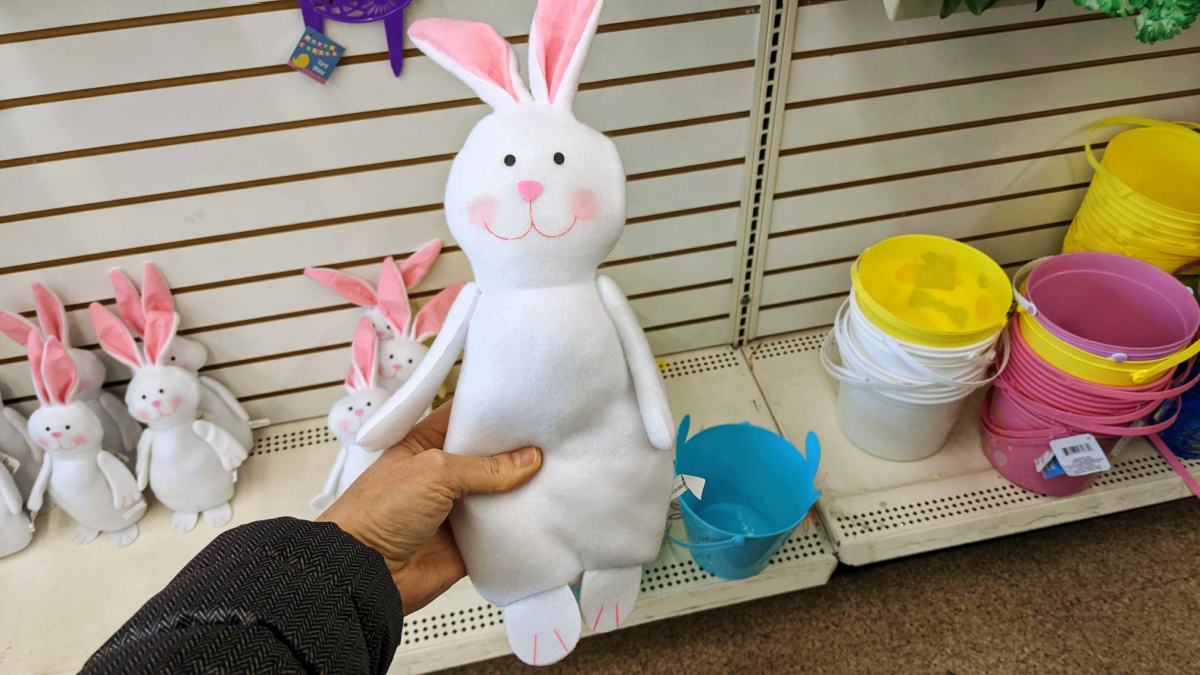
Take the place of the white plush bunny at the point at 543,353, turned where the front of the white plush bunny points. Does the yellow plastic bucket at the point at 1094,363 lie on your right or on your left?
on your left

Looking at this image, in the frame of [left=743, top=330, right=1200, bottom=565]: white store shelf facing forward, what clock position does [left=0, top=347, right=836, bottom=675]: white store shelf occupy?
[left=0, top=347, right=836, bottom=675]: white store shelf is roughly at 2 o'clock from [left=743, top=330, right=1200, bottom=565]: white store shelf.

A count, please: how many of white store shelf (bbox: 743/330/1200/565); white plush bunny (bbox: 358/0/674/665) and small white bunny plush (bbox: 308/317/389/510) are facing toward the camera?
3

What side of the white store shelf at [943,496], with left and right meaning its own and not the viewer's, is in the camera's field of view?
front

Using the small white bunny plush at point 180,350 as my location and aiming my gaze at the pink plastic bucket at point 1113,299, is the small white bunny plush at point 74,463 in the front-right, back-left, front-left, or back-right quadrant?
back-right

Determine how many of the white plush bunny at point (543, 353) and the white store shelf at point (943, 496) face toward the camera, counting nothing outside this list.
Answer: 2

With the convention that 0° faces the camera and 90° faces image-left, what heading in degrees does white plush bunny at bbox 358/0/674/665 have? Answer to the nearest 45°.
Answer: approximately 0°

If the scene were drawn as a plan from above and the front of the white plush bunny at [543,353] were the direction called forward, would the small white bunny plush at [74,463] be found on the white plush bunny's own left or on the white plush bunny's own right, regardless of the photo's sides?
on the white plush bunny's own right

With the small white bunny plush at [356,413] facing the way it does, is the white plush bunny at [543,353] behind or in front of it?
in front

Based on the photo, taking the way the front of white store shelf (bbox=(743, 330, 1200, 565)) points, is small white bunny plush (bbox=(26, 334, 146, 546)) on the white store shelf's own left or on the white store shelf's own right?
on the white store shelf's own right

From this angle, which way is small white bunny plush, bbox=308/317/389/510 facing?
toward the camera

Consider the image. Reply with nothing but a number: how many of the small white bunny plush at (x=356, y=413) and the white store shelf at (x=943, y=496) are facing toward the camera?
2
